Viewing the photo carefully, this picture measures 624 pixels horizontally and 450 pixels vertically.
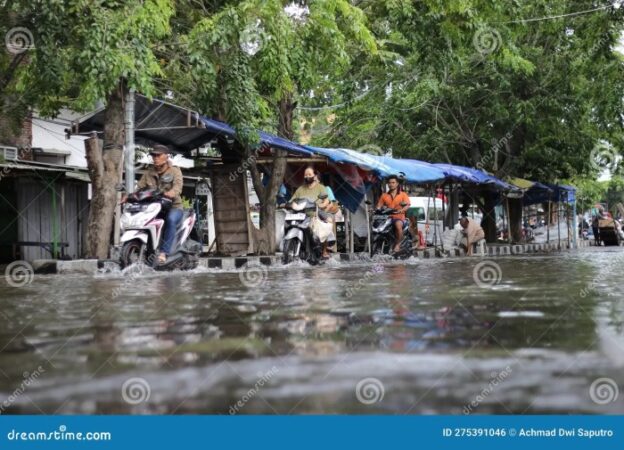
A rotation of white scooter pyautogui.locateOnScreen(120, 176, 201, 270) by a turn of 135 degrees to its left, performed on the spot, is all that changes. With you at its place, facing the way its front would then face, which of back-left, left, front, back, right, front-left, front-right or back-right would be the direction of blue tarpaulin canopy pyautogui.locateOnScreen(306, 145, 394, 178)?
front-left

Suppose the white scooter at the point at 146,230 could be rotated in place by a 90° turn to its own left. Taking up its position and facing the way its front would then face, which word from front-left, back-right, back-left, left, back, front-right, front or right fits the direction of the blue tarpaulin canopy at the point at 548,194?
left

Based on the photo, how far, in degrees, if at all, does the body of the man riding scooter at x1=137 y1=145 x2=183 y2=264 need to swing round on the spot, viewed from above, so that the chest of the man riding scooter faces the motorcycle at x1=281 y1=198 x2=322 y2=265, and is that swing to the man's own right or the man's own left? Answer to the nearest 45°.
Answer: approximately 180°

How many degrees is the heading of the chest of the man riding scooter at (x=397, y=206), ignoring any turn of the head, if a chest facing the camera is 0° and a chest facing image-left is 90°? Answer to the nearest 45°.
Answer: approximately 45°

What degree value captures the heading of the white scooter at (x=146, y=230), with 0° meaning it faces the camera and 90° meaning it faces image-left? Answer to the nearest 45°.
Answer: approximately 45°

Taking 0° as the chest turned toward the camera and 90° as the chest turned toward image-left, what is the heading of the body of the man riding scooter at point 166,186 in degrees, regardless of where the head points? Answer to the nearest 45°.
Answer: approximately 45°

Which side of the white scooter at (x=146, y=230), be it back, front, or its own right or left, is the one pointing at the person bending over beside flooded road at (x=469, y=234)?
back

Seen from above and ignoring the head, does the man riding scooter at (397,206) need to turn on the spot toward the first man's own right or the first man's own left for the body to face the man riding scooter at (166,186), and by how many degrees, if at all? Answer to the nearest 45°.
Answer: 0° — they already face them

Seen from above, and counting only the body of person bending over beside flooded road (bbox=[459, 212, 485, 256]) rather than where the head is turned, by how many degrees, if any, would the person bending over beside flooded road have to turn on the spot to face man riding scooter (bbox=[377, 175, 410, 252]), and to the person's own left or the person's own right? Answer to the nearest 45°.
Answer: approximately 45° to the person's own left

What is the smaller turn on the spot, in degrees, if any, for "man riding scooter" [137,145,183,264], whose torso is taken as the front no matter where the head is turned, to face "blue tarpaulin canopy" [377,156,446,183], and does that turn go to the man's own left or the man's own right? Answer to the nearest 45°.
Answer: approximately 180°

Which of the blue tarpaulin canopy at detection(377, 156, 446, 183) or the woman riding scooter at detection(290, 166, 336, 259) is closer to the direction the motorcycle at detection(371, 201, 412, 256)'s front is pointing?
the woman riding scooter
